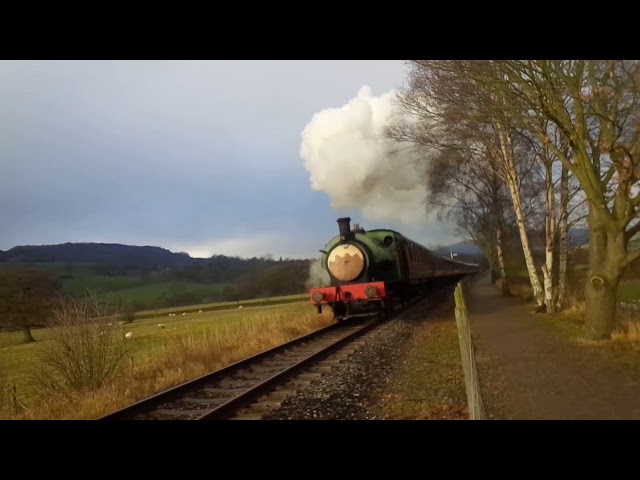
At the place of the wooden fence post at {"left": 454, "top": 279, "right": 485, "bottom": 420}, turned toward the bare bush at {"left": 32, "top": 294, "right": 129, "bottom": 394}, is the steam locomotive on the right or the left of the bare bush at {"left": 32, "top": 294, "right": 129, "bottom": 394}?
right

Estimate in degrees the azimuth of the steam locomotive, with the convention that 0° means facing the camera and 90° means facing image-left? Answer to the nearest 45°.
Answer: approximately 45°

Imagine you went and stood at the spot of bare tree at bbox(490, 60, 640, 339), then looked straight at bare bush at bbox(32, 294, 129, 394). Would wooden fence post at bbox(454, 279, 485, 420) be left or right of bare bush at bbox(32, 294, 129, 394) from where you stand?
left

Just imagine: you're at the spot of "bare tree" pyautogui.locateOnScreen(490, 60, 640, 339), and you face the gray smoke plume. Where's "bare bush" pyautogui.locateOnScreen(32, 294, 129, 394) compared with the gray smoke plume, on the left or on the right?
left

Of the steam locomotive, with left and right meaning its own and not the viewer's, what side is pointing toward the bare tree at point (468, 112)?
left

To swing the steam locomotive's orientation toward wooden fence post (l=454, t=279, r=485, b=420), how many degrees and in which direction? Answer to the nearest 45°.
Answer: approximately 45° to its left
